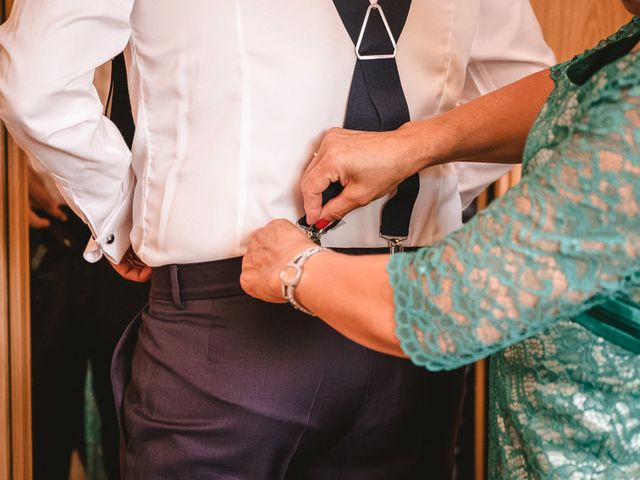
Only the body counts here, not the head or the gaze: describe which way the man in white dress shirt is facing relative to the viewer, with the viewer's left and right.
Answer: facing away from the viewer and to the left of the viewer
